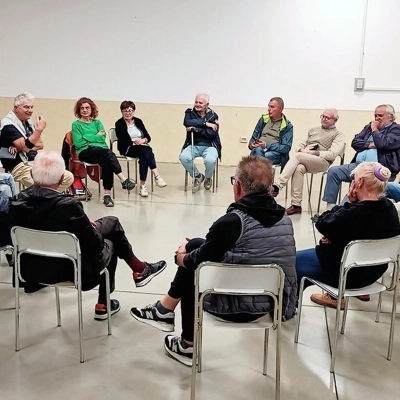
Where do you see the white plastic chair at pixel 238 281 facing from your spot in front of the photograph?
facing away from the viewer

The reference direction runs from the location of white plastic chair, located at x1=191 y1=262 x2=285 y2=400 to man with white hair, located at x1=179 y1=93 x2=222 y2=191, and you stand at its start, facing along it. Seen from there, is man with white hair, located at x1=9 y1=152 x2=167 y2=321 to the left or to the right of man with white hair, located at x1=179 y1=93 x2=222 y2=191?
left

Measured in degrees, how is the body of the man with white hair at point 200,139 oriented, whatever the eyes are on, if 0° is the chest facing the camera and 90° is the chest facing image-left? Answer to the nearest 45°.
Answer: approximately 0°

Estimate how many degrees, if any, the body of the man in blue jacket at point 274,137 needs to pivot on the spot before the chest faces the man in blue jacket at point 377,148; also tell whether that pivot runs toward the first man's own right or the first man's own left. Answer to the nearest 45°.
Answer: approximately 90° to the first man's own left

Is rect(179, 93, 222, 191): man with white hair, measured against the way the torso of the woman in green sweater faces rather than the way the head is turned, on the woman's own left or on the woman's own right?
on the woman's own left

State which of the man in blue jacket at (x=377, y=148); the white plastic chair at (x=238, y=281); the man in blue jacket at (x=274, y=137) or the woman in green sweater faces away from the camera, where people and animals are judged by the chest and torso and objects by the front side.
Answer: the white plastic chair

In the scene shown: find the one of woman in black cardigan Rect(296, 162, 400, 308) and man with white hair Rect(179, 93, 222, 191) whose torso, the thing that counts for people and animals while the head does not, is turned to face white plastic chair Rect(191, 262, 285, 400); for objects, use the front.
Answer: the man with white hair

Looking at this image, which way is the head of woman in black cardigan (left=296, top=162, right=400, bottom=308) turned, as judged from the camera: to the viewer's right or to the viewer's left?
to the viewer's left
